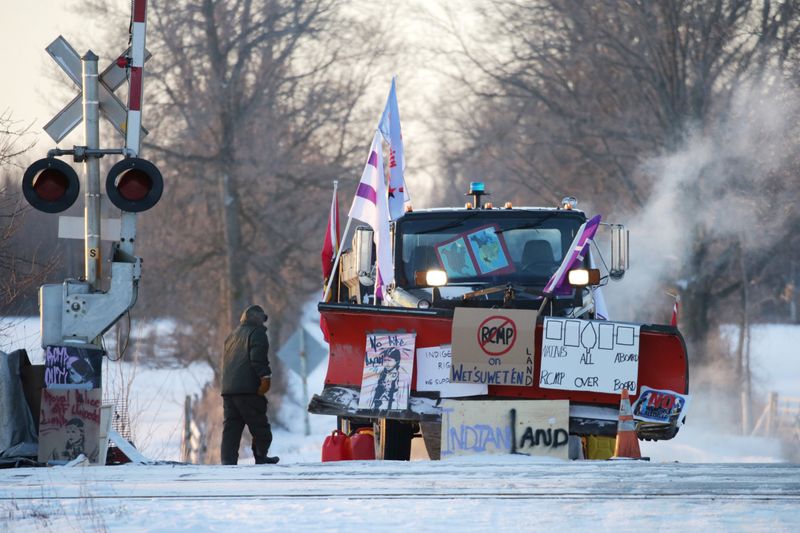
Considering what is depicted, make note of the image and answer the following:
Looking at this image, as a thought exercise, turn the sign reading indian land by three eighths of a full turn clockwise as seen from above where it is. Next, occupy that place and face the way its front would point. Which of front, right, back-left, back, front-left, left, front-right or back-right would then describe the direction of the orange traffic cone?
back-right

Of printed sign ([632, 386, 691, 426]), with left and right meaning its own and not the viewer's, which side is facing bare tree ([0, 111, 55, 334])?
right

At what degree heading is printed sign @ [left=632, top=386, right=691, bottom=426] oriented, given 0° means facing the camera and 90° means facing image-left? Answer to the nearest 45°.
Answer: approximately 0°

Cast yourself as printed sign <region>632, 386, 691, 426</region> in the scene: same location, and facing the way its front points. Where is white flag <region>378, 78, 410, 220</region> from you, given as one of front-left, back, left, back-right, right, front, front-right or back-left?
back-right

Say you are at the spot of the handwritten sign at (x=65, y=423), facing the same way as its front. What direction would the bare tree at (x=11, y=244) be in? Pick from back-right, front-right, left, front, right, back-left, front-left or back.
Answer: back

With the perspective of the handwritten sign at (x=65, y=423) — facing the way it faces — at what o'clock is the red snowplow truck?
The red snowplow truck is roughly at 9 o'clock from the handwritten sign.

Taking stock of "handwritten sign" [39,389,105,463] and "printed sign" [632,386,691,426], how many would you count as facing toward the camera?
2
